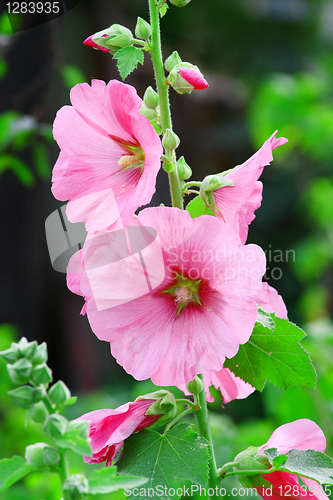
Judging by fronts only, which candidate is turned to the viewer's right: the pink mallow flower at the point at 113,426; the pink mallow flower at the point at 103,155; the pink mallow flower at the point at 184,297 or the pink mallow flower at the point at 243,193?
the pink mallow flower at the point at 243,193

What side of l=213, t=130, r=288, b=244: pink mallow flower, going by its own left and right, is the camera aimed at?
right

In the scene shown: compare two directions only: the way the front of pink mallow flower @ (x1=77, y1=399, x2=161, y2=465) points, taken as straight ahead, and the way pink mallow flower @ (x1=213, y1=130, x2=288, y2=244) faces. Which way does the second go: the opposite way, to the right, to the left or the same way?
the opposite way

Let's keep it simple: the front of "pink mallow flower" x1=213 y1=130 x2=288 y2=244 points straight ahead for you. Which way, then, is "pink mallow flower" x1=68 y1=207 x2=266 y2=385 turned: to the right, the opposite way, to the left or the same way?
to the right

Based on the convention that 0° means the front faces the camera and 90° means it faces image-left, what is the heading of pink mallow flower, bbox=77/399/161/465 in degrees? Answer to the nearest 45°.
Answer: approximately 90°

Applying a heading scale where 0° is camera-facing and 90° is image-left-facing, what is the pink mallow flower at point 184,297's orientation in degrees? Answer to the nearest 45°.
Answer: approximately 0°

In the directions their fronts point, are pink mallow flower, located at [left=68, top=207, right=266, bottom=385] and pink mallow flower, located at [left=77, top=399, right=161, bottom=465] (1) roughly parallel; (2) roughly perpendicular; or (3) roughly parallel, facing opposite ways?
roughly perpendicular
